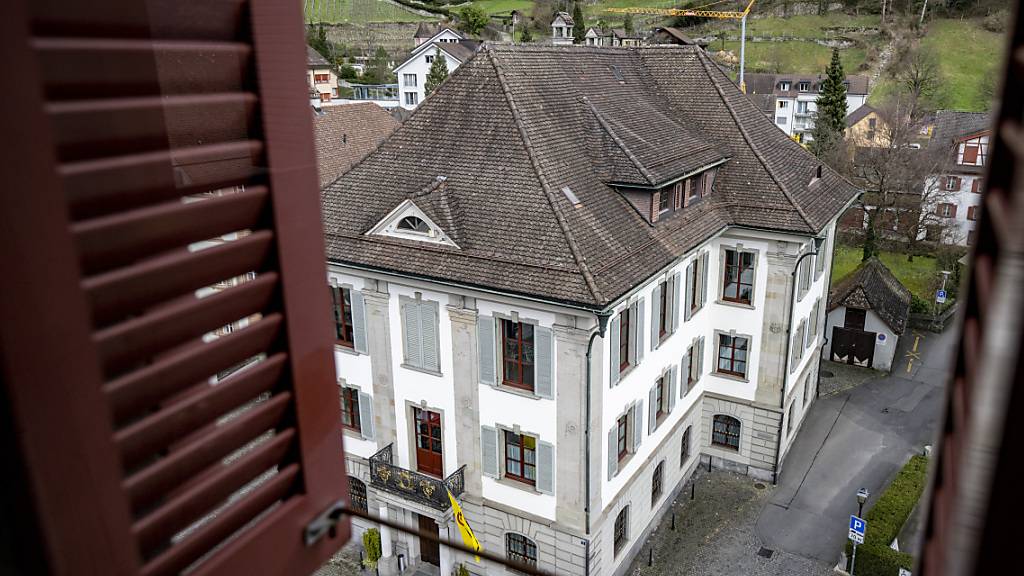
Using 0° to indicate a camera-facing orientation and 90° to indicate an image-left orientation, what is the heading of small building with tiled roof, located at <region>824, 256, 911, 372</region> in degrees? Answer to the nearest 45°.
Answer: approximately 0°

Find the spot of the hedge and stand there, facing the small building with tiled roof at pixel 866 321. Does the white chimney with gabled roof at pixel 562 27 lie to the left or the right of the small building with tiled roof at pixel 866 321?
left

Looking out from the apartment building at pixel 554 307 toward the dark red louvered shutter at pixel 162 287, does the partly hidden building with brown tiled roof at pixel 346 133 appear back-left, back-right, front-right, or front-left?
back-right

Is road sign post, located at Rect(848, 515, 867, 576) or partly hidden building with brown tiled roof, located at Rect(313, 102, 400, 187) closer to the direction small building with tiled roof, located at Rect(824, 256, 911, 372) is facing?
the road sign post

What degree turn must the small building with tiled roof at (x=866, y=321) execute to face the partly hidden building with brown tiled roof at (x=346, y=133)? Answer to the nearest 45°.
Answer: approximately 90° to its right

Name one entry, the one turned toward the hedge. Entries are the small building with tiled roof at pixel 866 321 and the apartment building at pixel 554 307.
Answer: the small building with tiled roof

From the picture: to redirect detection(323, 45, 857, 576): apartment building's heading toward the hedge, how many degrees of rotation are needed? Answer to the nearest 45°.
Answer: approximately 135° to its left

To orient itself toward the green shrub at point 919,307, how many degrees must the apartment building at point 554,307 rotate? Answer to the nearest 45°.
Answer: approximately 180°

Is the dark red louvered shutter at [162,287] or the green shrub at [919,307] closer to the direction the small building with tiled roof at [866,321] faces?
the dark red louvered shutter

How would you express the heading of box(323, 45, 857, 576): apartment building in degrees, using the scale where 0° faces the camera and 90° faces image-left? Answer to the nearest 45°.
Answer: approximately 45°

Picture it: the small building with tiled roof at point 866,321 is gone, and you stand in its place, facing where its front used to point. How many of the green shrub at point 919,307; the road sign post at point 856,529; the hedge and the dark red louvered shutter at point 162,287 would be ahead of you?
3
